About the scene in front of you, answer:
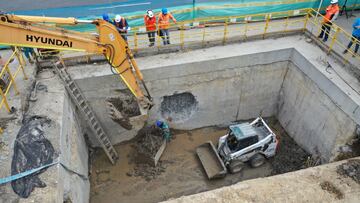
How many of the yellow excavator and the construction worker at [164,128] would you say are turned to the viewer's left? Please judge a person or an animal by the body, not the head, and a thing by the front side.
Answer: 1

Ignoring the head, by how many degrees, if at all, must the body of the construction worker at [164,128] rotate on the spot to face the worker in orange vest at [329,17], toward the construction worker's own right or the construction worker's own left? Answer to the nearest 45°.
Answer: approximately 180°

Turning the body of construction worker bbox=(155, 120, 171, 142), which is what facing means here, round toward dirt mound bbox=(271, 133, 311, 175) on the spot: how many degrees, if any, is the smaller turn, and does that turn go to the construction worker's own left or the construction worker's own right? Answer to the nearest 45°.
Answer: approximately 180°

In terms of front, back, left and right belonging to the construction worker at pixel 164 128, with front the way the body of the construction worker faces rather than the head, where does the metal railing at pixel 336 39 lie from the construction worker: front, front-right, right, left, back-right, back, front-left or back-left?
back

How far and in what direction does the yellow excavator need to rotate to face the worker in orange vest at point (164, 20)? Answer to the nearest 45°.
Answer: approximately 45° to its left

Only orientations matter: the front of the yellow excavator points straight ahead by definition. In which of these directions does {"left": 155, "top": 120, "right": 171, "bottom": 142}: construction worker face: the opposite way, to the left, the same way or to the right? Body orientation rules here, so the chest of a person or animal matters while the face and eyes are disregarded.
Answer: the opposite way

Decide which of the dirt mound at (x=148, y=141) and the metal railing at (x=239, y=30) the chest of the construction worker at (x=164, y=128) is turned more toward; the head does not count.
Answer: the dirt mound

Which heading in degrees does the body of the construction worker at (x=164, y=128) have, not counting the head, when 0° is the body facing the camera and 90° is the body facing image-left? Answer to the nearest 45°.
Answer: approximately 90°

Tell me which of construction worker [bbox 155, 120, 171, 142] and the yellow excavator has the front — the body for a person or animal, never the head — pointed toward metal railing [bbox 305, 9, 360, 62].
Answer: the yellow excavator

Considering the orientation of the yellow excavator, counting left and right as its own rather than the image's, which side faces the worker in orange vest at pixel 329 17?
front

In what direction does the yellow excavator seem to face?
to the viewer's right

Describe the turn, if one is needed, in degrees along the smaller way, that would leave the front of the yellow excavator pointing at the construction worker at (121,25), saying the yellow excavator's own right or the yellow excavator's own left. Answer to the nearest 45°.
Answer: approximately 45° to the yellow excavator's own left
